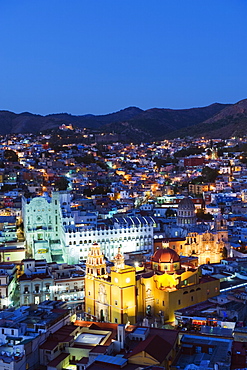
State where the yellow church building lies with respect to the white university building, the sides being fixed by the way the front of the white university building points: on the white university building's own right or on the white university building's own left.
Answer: on the white university building's own left

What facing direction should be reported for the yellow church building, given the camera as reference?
facing the viewer and to the left of the viewer

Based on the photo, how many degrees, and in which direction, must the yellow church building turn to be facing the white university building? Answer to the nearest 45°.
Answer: approximately 90° to its right

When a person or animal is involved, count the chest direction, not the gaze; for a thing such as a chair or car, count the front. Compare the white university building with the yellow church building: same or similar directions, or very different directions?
same or similar directions

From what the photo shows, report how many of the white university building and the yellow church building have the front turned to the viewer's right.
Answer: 0
